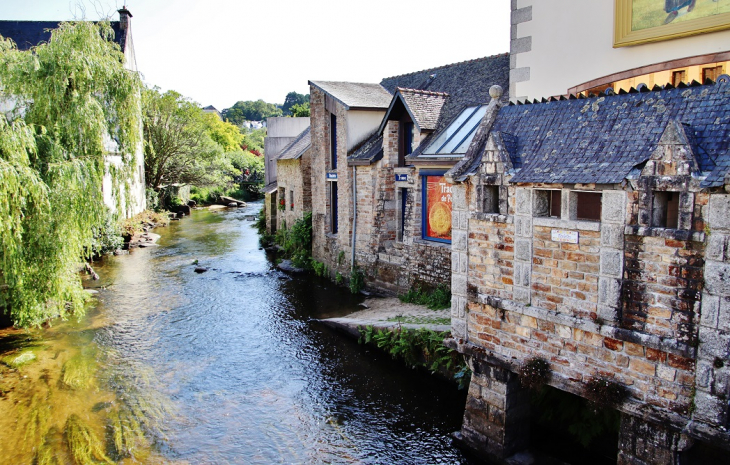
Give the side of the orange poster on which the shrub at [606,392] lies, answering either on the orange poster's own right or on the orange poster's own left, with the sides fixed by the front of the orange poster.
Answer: on the orange poster's own left

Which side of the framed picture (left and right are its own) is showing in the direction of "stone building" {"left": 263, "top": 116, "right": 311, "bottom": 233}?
right

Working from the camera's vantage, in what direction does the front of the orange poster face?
facing the viewer and to the left of the viewer

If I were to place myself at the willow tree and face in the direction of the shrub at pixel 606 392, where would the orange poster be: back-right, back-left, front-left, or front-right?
front-left

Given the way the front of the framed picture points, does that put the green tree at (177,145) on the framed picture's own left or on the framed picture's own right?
on the framed picture's own right

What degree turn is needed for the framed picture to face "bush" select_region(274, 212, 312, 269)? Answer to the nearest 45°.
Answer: approximately 90° to its right

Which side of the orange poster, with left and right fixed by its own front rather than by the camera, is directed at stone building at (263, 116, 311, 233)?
right

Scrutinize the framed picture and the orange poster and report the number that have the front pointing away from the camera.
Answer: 0

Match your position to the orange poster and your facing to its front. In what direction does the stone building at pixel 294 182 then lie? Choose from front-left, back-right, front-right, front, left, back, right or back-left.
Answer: right
